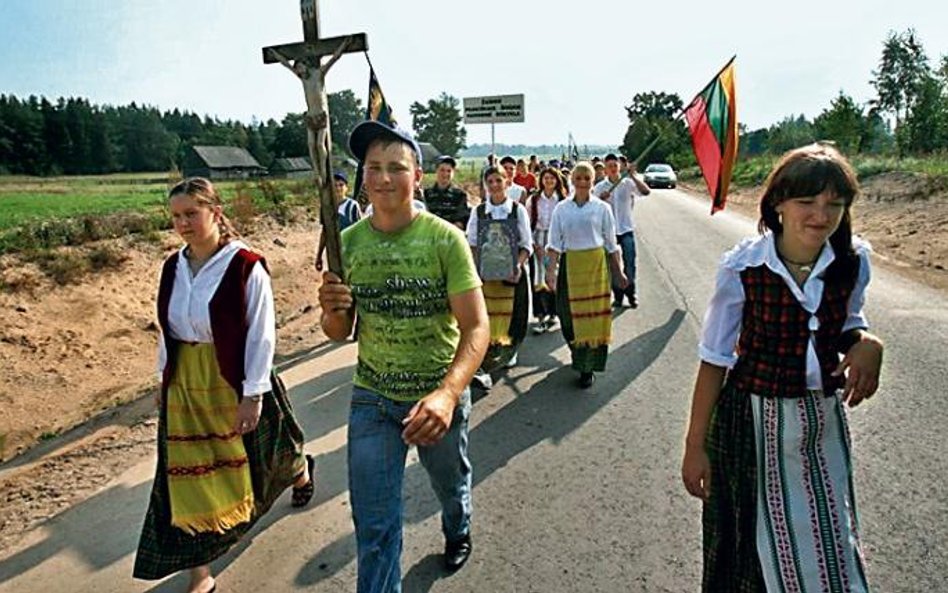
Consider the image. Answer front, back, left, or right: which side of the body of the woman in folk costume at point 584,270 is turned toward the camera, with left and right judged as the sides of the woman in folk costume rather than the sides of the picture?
front

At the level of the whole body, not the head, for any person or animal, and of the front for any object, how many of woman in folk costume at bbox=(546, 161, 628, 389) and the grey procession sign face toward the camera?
2

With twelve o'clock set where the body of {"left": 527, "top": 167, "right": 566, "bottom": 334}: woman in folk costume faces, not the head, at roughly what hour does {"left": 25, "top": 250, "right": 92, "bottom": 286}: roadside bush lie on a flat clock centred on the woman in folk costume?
The roadside bush is roughly at 3 o'clock from the woman in folk costume.

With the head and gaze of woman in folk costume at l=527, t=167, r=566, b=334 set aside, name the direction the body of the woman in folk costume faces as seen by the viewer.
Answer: toward the camera

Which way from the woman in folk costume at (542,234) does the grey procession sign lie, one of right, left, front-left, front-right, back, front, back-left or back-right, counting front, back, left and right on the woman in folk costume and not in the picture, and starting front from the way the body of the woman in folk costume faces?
back

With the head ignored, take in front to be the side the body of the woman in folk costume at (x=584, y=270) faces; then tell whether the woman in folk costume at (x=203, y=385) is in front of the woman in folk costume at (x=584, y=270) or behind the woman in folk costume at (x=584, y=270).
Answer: in front

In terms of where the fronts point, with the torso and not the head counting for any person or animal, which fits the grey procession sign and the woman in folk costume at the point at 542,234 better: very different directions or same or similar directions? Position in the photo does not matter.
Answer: same or similar directions

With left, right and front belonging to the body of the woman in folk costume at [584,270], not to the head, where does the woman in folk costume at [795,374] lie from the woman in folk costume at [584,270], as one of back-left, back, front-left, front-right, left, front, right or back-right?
front

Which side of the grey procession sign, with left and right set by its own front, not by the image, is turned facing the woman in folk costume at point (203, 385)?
front

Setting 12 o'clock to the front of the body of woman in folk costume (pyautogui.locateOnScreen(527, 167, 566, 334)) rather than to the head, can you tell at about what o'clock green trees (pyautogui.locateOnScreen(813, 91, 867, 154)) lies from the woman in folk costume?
The green trees is roughly at 7 o'clock from the woman in folk costume.

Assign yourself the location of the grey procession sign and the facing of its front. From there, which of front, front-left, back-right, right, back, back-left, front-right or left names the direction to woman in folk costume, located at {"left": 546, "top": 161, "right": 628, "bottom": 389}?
front

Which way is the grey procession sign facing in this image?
toward the camera

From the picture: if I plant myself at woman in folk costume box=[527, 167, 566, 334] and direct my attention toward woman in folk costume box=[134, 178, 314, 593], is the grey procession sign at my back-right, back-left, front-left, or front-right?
back-right

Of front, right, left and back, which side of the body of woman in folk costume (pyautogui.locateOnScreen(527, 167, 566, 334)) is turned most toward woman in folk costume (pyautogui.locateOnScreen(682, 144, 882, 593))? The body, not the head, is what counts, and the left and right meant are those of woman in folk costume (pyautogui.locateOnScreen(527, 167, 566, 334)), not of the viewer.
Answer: front

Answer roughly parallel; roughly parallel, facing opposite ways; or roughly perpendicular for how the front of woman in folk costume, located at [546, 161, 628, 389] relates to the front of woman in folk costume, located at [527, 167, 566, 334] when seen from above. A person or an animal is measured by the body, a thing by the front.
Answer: roughly parallel

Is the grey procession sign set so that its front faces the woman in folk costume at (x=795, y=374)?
yes

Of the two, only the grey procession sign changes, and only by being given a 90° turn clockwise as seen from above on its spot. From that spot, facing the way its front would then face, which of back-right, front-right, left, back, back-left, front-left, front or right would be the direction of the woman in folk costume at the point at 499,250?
left

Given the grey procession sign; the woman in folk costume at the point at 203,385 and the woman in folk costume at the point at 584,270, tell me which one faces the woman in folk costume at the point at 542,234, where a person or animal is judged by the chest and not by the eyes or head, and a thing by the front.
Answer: the grey procession sign

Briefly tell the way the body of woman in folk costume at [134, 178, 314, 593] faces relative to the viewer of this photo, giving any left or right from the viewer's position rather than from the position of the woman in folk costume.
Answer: facing the viewer and to the left of the viewer
